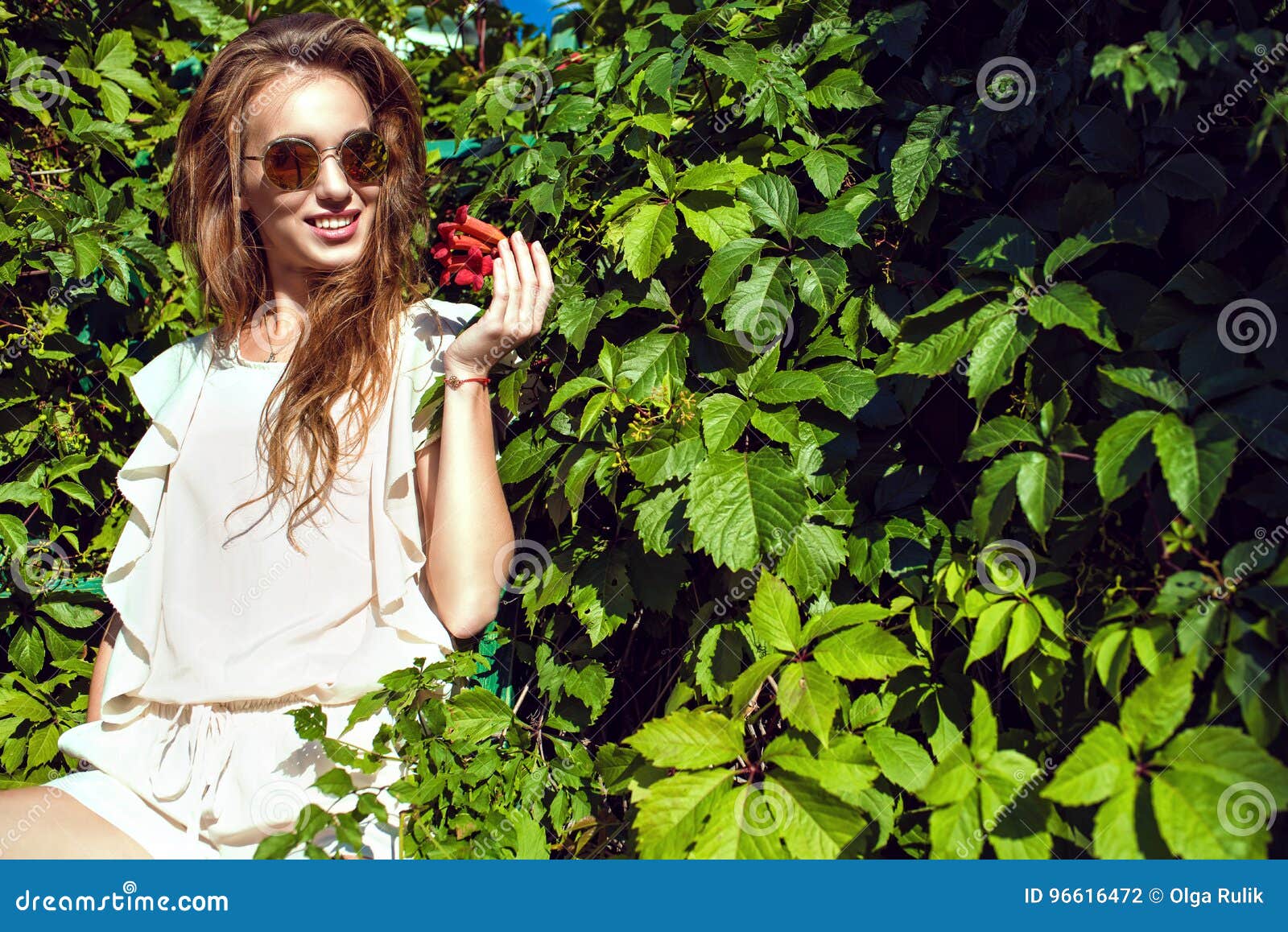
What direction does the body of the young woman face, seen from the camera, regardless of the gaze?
toward the camera
